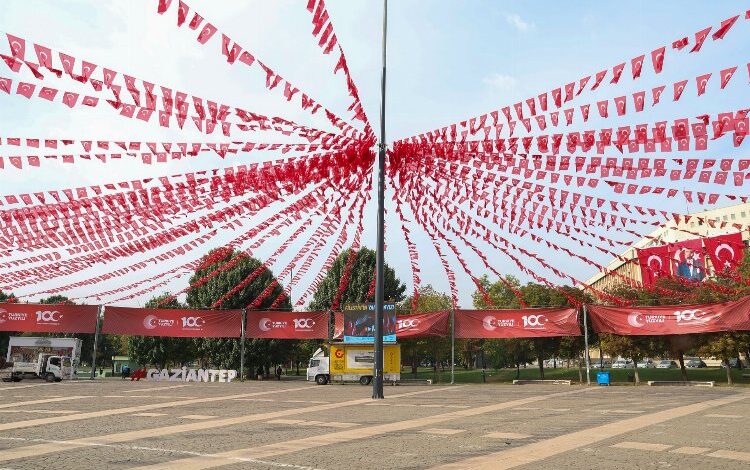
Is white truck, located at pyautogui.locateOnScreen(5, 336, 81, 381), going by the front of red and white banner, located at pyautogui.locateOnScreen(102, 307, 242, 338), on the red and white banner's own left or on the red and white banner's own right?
on the red and white banner's own right

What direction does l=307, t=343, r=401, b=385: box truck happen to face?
to the viewer's left

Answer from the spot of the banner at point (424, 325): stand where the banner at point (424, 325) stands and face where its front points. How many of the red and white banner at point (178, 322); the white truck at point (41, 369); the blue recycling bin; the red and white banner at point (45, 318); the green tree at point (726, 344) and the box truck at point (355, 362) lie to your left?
2

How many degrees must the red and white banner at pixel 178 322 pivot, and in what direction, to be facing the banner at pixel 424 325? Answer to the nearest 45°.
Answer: approximately 45° to its left

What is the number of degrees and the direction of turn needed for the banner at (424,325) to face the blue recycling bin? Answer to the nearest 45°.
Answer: approximately 90° to its left

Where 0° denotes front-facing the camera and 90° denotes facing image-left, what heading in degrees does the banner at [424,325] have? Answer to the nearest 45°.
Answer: approximately 0°

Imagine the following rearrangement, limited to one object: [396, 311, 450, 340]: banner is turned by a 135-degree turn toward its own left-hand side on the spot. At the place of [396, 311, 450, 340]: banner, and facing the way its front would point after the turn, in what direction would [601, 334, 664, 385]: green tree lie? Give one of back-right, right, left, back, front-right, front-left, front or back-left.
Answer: front-right
